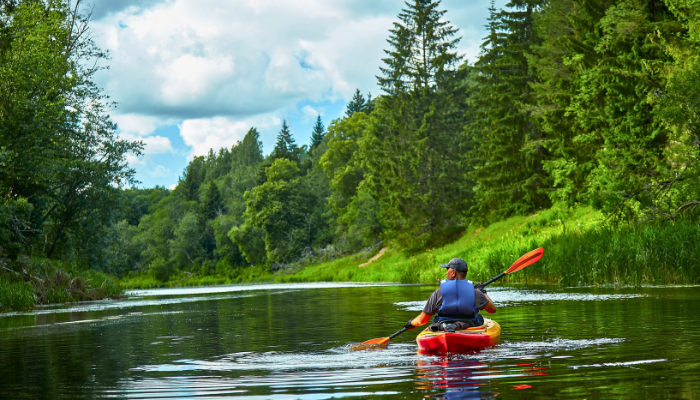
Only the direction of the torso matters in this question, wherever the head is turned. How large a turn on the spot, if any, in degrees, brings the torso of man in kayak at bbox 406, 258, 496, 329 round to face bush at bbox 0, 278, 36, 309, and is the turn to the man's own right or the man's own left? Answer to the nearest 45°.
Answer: approximately 45° to the man's own left

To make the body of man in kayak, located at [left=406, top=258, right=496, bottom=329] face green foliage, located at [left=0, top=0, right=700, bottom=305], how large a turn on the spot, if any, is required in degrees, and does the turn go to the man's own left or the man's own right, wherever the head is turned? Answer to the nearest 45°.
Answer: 0° — they already face it

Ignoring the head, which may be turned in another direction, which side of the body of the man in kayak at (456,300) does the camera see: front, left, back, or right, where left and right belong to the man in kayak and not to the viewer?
back

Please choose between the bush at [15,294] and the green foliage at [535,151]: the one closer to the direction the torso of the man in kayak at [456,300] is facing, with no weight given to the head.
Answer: the green foliage
